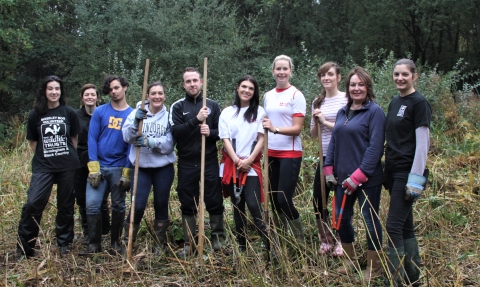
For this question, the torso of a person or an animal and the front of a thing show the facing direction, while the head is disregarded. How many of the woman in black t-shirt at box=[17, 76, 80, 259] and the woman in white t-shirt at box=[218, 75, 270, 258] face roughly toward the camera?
2

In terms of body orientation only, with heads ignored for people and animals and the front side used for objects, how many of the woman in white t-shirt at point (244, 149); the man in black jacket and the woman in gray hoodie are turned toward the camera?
3

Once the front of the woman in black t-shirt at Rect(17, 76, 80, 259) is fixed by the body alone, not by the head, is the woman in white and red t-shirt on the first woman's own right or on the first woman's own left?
on the first woman's own left

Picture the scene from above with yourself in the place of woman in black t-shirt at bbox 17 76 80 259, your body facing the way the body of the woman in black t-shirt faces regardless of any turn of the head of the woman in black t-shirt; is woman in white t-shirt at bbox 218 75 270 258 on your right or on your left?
on your left

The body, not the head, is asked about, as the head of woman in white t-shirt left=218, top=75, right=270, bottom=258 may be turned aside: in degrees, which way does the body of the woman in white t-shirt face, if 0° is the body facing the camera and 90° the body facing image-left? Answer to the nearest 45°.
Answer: approximately 0°

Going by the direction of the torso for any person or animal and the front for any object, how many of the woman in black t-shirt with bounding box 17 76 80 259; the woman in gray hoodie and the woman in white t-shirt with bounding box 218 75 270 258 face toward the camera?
3
